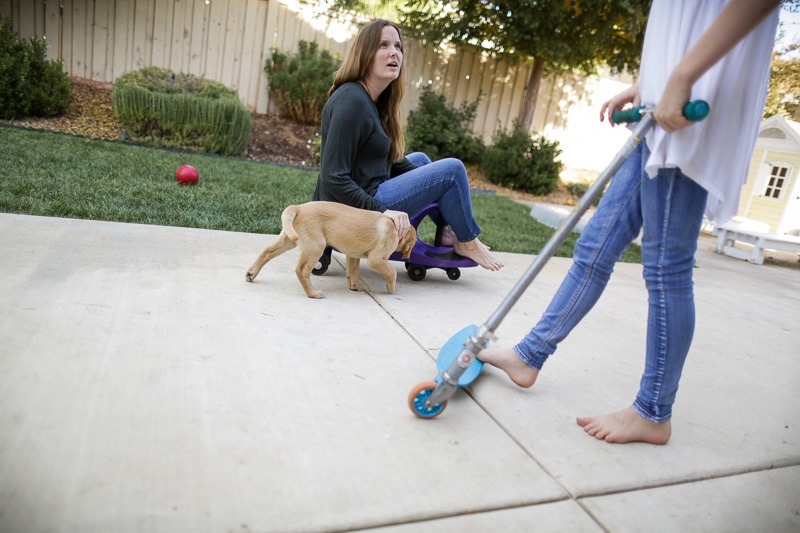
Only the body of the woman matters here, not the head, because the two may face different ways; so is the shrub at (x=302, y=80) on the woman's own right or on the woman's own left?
on the woman's own left

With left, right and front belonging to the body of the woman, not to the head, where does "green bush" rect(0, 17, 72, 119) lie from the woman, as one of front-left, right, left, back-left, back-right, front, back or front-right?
back-left

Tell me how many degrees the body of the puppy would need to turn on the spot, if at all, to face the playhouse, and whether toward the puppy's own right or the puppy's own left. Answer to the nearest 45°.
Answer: approximately 45° to the puppy's own left

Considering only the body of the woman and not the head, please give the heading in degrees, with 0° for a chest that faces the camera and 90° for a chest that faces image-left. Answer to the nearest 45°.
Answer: approximately 270°

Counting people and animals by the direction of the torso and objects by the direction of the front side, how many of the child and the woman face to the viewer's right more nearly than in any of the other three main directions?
1

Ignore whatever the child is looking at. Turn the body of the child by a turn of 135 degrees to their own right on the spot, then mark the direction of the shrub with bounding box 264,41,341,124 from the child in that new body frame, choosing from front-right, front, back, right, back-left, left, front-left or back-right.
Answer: left

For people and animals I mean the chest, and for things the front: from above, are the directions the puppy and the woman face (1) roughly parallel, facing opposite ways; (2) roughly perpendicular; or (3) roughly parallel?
roughly parallel

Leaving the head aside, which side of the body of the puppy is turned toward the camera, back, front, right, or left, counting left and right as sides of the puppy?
right

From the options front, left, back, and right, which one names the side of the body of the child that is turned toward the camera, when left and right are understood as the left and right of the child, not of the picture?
left

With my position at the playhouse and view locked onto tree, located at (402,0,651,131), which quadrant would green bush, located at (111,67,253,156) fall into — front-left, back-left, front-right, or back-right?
front-left

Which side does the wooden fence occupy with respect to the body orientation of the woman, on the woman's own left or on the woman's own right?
on the woman's own left

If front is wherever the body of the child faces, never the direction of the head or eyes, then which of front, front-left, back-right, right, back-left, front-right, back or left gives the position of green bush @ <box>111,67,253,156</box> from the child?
front-right

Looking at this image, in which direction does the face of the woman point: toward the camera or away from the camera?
toward the camera

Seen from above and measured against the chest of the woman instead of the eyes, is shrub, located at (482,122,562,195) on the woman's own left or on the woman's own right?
on the woman's own left

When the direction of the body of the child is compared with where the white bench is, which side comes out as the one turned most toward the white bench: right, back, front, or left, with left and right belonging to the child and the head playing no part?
right

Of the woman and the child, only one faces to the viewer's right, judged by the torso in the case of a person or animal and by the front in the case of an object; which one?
the woman
